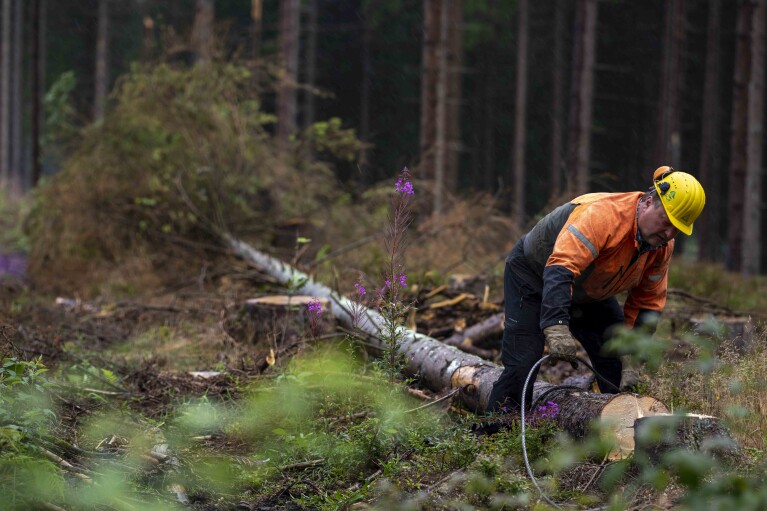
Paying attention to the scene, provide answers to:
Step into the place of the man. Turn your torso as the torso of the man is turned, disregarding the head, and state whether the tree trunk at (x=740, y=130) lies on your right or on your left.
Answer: on your left

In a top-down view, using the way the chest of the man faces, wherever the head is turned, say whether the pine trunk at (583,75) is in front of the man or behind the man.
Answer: behind

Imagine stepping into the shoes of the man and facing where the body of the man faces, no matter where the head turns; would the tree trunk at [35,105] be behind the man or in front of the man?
behind

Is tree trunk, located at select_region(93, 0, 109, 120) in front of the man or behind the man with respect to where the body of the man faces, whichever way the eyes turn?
behind

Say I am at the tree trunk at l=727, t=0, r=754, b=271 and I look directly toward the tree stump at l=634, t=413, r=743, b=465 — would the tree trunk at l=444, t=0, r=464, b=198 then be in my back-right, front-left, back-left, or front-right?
back-right

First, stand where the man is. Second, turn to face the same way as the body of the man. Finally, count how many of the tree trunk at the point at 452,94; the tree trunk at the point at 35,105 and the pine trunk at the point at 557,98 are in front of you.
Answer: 0

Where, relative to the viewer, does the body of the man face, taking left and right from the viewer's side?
facing the viewer and to the right of the viewer

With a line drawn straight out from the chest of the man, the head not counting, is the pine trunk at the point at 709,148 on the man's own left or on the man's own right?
on the man's own left

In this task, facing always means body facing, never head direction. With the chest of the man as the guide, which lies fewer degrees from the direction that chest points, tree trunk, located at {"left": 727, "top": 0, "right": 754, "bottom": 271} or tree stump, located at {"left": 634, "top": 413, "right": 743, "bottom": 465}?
the tree stump

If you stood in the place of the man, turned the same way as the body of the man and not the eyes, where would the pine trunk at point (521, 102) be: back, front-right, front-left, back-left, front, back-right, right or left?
back-left
